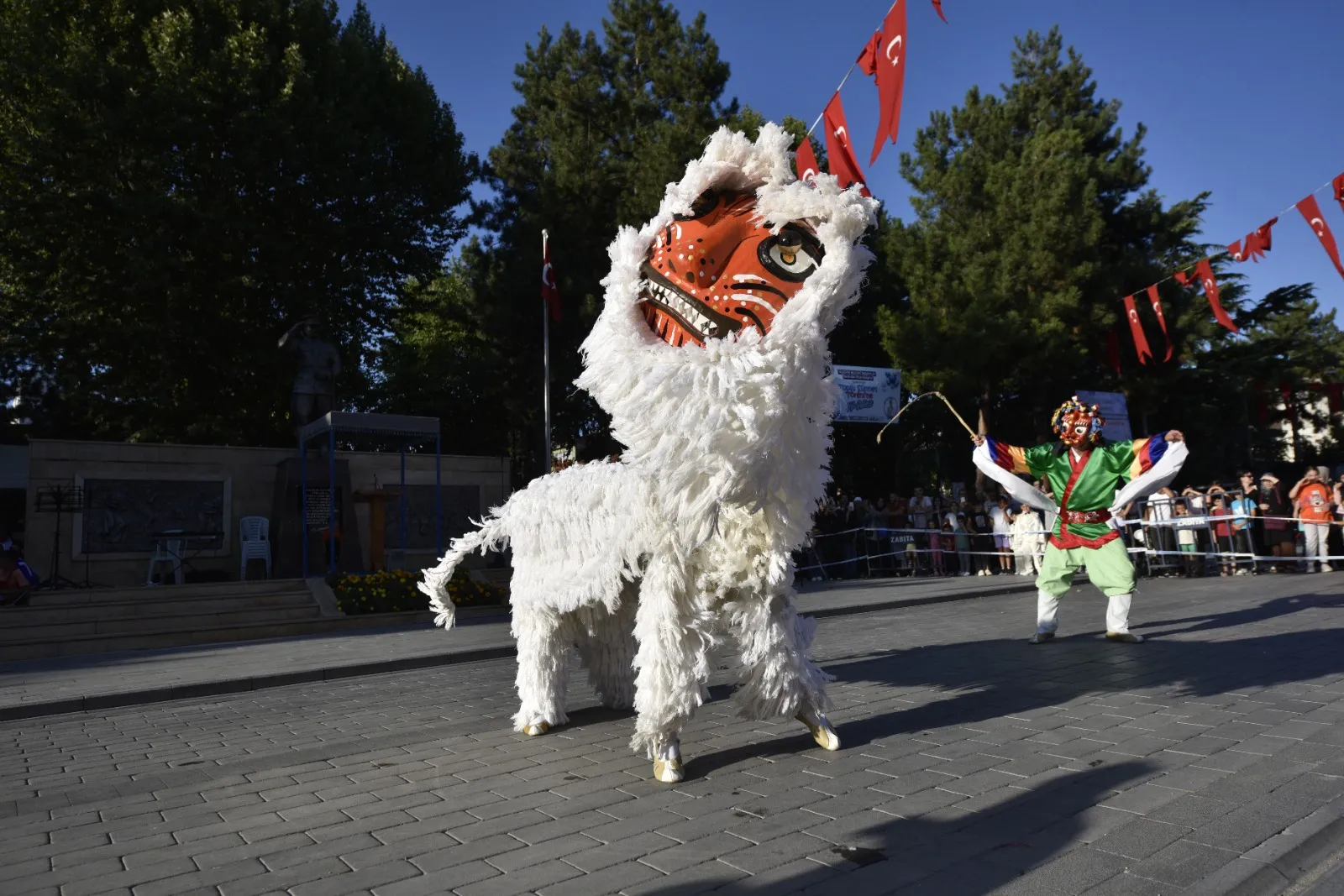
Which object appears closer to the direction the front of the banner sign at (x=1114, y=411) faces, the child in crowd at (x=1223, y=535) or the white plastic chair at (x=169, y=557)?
the child in crowd

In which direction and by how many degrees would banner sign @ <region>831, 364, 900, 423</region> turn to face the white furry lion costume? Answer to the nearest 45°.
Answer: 0° — it already faces it

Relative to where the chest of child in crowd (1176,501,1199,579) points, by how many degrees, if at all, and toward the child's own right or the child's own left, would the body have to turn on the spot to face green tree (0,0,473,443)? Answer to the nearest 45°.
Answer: approximately 90° to the child's own right

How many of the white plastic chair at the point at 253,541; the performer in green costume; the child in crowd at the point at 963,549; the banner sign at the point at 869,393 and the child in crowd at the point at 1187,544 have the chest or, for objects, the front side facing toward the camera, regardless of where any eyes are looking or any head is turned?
5

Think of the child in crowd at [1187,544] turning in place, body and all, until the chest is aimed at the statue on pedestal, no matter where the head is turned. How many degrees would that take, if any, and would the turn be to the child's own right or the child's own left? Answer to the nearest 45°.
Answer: approximately 90° to the child's own right

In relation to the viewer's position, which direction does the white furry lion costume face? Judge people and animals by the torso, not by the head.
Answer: facing the viewer and to the right of the viewer

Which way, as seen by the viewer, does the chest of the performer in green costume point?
toward the camera

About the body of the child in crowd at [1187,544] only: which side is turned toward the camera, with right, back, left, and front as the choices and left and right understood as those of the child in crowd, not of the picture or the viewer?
front

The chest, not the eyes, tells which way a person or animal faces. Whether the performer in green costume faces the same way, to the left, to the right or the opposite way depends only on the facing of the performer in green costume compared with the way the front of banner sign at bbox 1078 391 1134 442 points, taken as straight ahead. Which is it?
the same way

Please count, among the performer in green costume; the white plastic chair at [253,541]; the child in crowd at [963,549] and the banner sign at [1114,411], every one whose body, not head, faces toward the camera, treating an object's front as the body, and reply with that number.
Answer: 4

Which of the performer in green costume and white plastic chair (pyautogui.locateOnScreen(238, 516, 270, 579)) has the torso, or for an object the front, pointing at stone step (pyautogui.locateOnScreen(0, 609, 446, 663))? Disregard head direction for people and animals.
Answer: the white plastic chair

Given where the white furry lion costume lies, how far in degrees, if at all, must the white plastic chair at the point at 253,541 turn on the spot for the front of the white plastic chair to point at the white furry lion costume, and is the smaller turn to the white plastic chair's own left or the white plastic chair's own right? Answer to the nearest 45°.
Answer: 0° — it already faces it

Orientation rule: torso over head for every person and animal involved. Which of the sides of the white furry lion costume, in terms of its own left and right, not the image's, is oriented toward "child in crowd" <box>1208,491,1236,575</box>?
left

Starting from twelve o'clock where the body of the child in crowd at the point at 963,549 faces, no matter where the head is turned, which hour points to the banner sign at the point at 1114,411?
The banner sign is roughly at 7 o'clock from the child in crowd.

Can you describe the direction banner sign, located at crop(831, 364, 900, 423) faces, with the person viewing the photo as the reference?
facing the viewer

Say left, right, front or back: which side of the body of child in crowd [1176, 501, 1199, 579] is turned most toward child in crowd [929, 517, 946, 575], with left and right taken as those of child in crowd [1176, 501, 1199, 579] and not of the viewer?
right

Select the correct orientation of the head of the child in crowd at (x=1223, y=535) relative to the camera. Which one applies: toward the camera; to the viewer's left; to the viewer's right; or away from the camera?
toward the camera

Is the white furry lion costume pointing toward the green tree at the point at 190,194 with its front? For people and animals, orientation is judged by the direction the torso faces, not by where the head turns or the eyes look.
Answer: no
